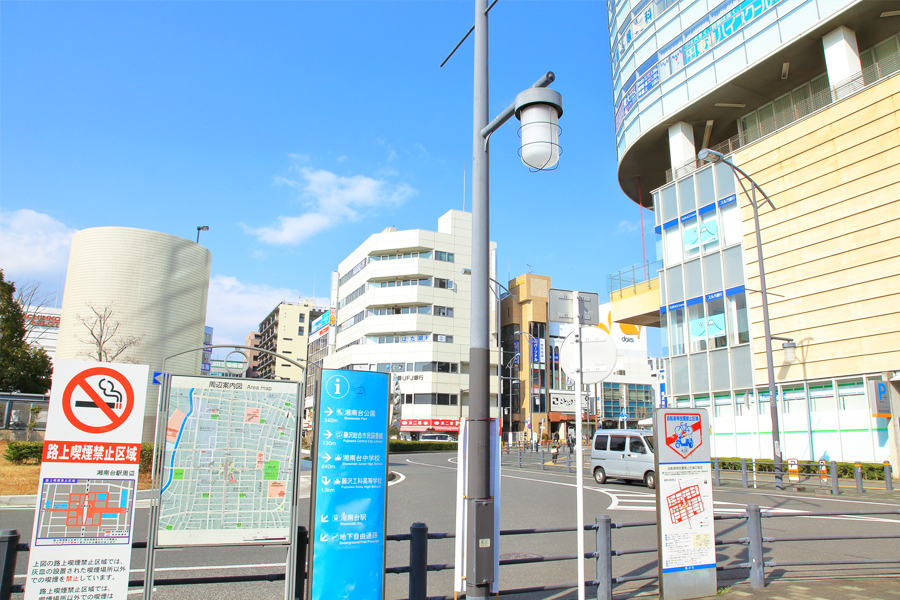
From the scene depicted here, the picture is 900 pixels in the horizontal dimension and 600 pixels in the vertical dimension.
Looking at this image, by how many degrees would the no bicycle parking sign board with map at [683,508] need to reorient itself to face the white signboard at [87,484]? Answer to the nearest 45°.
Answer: approximately 45° to its right

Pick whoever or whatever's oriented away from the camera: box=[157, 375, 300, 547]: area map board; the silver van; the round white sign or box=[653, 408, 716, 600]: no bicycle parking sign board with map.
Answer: the round white sign

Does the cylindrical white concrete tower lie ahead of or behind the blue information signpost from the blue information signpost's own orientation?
behind

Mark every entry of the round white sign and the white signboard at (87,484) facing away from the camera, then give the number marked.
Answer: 1

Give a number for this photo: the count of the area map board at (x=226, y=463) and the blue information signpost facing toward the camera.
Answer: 2

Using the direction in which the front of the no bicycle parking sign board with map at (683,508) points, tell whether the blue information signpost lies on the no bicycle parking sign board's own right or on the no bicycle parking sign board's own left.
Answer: on the no bicycle parking sign board's own right

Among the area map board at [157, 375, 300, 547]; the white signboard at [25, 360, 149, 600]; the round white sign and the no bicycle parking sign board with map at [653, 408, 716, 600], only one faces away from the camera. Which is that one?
the round white sign

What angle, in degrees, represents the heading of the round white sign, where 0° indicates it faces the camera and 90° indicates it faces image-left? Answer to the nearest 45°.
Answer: approximately 180°

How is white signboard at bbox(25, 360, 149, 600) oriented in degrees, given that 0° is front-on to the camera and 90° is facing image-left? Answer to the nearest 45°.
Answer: approximately 0°

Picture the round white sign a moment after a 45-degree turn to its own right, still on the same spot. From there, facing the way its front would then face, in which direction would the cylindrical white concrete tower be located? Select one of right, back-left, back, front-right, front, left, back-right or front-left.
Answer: left

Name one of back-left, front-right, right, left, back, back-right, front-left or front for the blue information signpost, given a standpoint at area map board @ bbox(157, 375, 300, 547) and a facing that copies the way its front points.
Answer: left

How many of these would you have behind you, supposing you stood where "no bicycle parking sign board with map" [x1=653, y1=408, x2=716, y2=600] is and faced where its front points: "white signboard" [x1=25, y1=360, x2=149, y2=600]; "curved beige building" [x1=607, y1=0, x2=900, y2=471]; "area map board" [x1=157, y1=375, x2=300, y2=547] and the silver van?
2

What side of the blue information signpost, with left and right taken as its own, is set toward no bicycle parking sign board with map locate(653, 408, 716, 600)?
left

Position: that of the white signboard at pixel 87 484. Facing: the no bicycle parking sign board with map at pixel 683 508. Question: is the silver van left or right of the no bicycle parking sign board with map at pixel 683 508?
left

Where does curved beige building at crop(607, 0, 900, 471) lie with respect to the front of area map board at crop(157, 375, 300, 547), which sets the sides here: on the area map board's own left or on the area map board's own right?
on the area map board's own left
